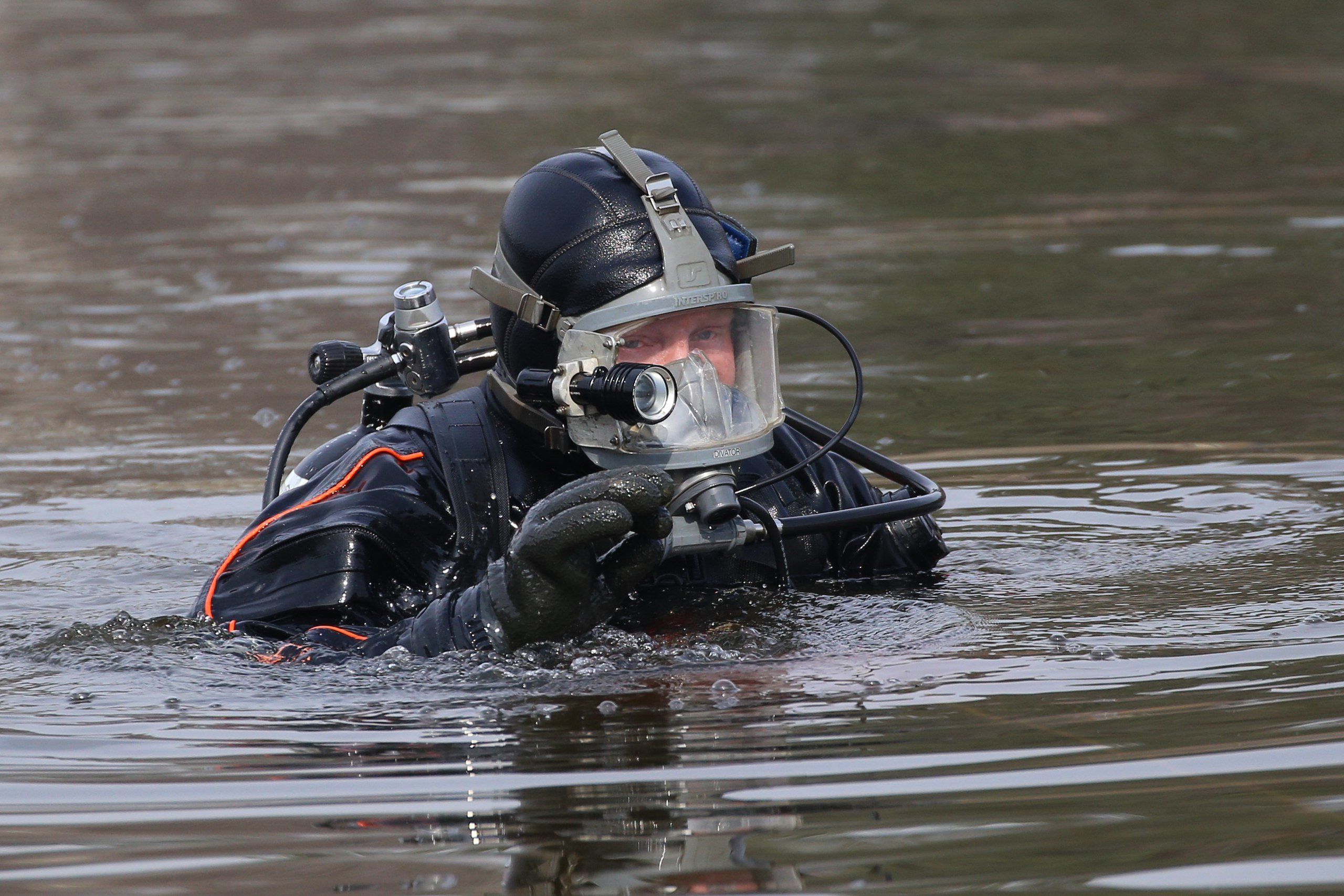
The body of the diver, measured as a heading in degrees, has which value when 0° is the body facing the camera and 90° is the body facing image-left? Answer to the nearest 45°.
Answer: approximately 315°
